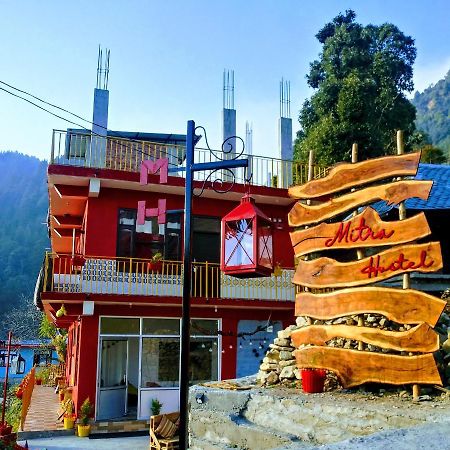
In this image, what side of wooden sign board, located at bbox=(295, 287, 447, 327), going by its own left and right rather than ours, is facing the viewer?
front

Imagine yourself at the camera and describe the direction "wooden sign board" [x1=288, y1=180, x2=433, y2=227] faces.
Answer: facing the viewer

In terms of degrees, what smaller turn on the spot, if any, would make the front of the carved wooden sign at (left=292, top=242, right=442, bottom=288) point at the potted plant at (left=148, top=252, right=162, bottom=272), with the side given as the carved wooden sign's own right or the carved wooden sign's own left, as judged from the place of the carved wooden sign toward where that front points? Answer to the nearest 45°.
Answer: approximately 135° to the carved wooden sign's own right

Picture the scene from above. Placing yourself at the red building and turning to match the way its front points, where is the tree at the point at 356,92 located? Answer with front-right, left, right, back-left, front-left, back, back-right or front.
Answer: back-left

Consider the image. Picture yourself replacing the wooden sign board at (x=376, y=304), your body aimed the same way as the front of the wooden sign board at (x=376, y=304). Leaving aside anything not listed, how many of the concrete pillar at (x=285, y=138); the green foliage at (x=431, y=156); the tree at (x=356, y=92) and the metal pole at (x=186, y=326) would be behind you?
3

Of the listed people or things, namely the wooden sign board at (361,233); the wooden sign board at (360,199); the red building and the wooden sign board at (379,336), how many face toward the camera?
4

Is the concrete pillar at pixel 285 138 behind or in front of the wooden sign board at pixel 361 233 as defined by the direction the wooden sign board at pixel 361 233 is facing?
behind

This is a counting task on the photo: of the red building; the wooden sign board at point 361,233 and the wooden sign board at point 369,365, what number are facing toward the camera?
3

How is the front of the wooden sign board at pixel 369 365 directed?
toward the camera

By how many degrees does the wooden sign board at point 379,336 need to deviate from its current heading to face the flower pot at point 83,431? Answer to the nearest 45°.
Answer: approximately 135° to its right
